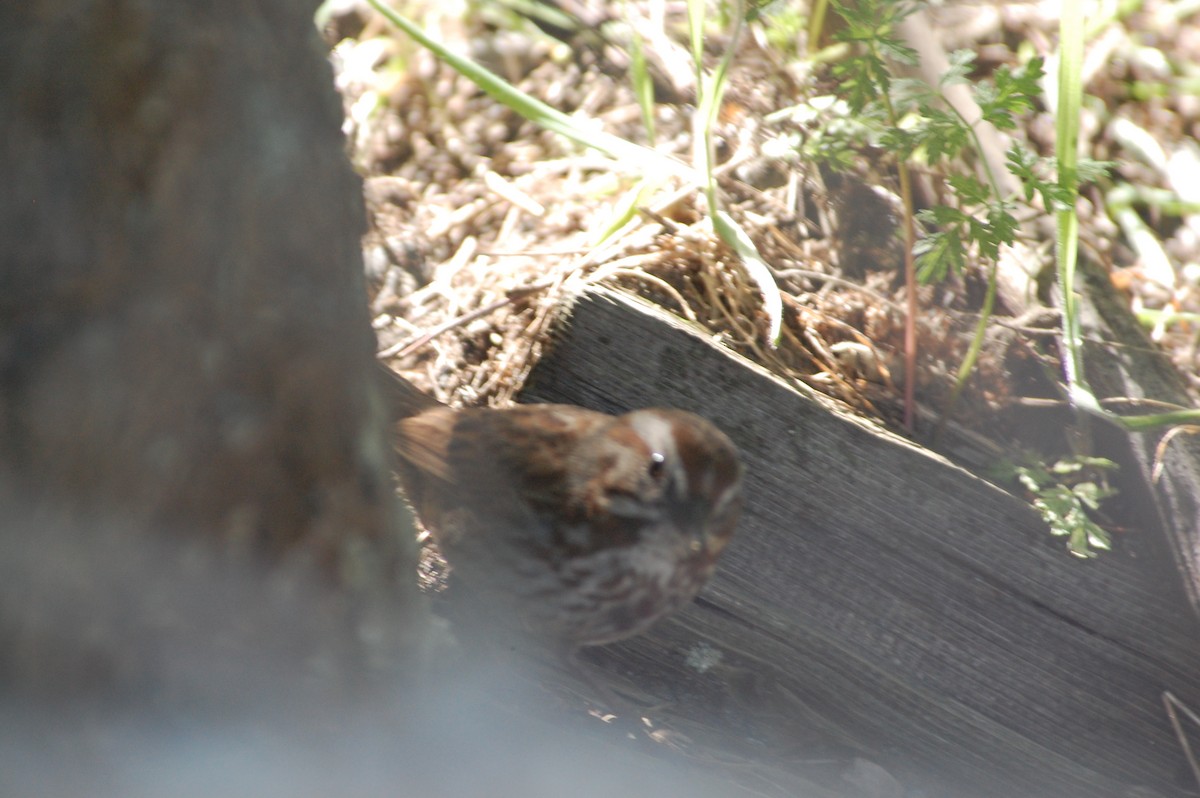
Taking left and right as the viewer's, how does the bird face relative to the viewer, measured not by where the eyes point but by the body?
facing the viewer and to the right of the viewer

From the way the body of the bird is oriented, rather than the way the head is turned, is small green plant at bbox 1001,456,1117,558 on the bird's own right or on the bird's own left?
on the bird's own left

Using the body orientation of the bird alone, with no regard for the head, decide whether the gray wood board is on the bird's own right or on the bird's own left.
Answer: on the bird's own left
